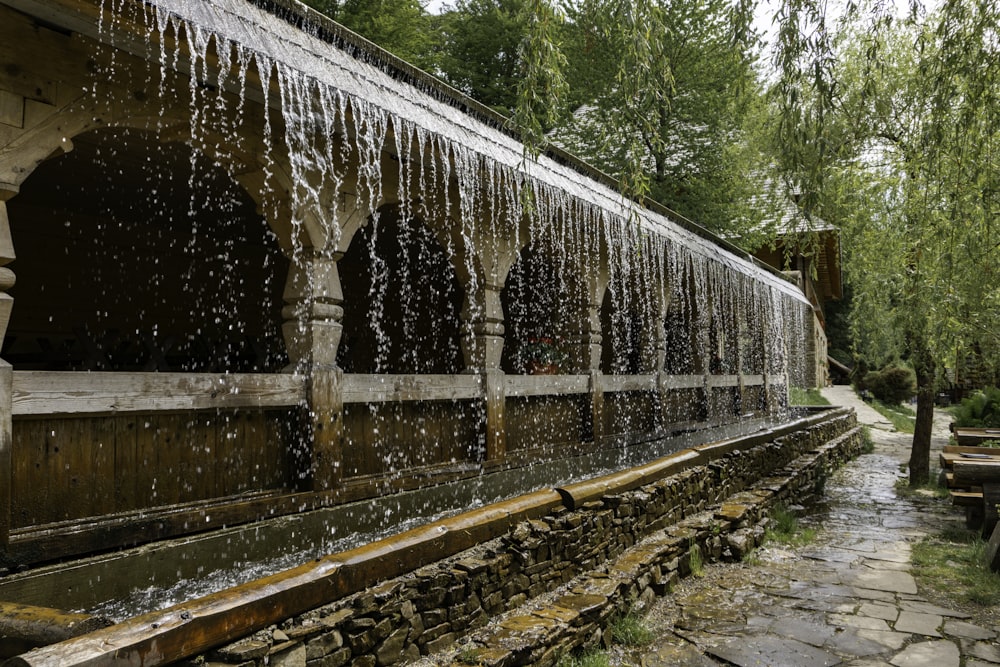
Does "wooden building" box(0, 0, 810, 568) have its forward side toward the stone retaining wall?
yes

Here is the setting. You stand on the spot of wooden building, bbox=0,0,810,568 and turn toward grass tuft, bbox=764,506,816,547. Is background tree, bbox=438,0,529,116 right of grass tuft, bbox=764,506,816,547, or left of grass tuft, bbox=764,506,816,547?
left

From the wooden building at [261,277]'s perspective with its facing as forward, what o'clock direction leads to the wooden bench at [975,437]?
The wooden bench is roughly at 10 o'clock from the wooden building.

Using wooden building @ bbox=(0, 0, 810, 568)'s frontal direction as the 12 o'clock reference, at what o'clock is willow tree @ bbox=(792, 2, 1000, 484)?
The willow tree is roughly at 10 o'clock from the wooden building.

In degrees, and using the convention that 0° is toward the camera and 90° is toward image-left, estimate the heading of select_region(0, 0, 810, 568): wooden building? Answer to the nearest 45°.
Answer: approximately 315°

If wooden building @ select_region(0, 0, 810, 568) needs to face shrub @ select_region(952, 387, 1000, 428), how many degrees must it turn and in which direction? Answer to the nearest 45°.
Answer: approximately 90° to its left

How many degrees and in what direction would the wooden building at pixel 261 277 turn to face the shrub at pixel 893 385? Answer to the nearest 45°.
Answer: approximately 90° to its left

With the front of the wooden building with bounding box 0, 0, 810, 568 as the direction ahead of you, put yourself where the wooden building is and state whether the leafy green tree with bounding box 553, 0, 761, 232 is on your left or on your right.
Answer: on your left

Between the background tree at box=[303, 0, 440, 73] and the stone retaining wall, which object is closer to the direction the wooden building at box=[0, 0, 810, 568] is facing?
the stone retaining wall

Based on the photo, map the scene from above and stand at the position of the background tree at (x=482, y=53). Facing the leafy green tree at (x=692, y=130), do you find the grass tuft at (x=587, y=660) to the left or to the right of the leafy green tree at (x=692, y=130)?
right

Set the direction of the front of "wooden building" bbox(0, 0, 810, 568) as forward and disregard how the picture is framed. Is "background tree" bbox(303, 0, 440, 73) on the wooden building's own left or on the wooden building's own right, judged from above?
on the wooden building's own left
